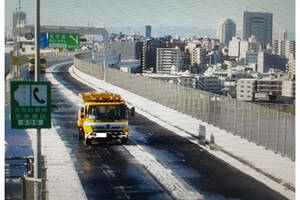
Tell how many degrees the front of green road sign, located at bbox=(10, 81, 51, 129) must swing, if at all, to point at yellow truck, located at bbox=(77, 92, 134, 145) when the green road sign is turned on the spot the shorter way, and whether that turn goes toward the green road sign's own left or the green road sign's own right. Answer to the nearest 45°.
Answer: approximately 180°

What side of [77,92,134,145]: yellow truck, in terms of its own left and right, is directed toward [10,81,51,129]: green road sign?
front

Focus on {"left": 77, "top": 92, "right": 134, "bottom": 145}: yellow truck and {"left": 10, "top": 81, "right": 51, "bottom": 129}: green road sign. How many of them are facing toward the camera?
2

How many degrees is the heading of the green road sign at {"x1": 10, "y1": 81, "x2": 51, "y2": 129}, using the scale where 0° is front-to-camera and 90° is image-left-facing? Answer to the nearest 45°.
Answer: approximately 0°

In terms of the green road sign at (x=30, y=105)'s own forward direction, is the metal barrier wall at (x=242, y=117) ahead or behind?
behind

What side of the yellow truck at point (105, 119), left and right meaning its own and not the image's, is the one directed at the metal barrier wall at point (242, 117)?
left

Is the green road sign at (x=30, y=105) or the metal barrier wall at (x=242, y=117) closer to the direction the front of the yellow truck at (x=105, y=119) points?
the green road sign

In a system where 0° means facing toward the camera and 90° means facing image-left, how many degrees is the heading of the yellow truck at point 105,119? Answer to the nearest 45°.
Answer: approximately 0°
